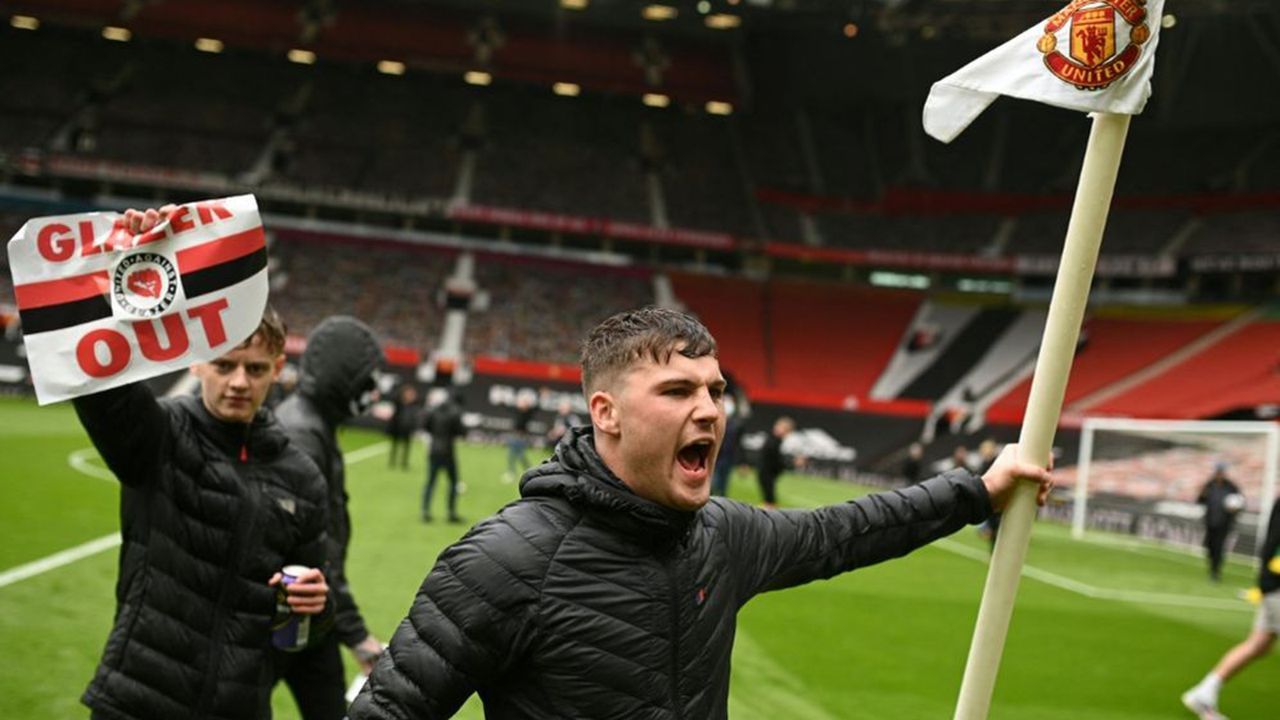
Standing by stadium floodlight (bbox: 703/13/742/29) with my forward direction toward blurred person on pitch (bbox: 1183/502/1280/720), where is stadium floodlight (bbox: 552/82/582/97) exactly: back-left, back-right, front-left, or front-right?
back-right

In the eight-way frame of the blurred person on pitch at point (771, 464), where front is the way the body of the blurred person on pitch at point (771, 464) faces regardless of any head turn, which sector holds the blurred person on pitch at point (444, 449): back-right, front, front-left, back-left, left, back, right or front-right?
back-right

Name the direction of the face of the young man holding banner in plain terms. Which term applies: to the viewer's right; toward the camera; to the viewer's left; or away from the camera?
toward the camera

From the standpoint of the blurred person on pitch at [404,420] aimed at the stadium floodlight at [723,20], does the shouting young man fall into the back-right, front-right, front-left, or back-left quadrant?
back-right

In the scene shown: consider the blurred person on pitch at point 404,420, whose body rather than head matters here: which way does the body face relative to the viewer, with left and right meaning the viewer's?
facing the viewer and to the right of the viewer

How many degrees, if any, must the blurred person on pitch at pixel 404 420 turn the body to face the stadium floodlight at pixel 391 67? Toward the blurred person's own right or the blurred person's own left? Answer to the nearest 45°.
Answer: approximately 135° to the blurred person's own left

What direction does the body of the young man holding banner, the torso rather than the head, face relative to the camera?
toward the camera

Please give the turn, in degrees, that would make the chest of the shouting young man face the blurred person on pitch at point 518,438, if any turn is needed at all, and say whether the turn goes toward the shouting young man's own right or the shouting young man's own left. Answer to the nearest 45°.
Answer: approximately 135° to the shouting young man's own left

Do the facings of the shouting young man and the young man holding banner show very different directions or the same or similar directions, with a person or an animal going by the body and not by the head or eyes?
same or similar directions
